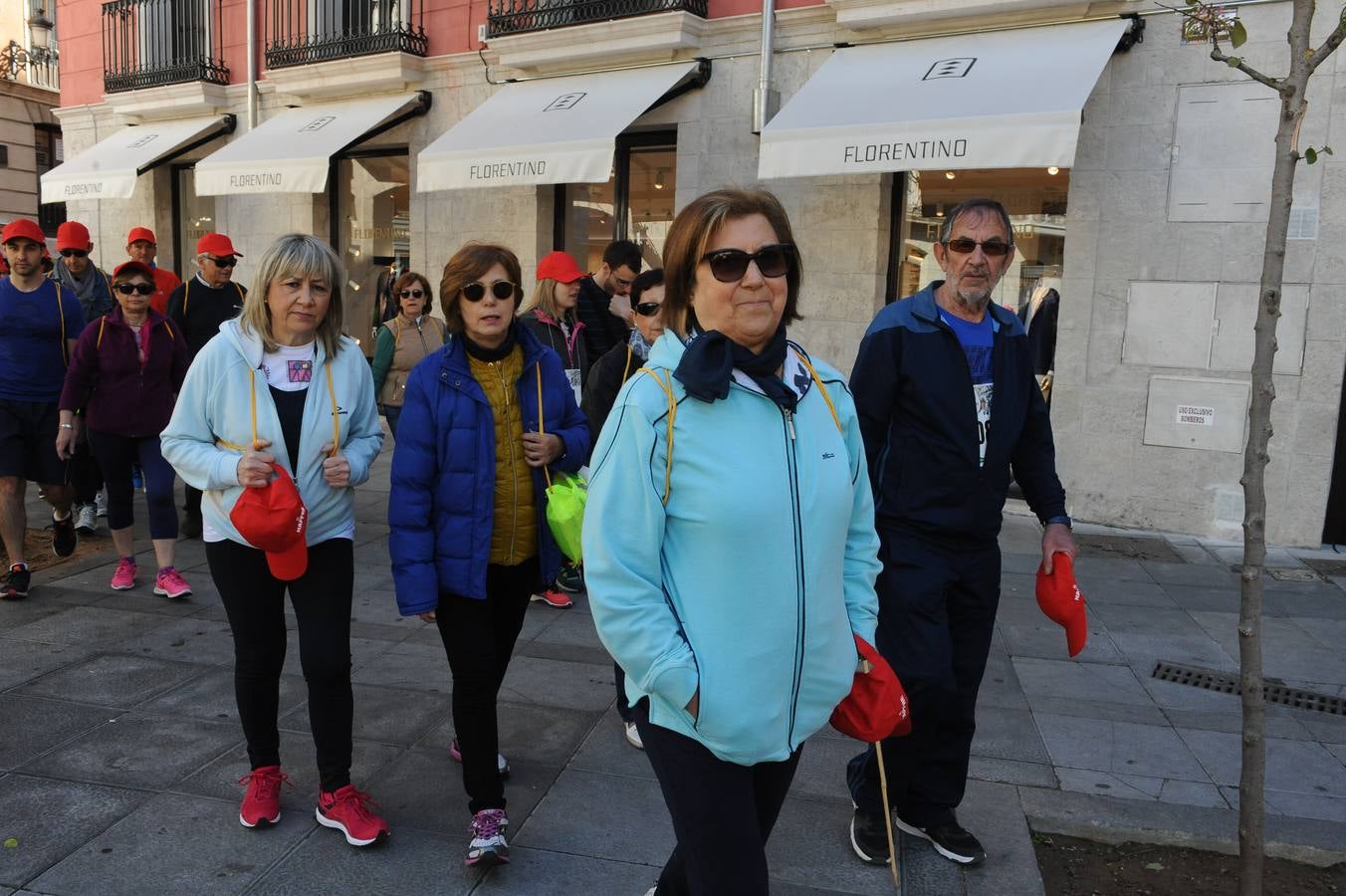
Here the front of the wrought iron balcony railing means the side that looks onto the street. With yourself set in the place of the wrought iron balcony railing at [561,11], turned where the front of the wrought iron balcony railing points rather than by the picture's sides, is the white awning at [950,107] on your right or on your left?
on your left

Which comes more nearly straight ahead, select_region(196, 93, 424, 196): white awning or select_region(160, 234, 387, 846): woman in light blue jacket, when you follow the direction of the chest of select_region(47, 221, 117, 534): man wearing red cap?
the woman in light blue jacket

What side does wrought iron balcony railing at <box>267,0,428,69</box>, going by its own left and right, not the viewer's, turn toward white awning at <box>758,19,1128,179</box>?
left

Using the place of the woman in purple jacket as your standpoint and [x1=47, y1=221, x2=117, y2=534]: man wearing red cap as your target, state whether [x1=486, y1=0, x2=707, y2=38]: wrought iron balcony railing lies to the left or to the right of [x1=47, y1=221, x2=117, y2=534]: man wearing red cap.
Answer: right

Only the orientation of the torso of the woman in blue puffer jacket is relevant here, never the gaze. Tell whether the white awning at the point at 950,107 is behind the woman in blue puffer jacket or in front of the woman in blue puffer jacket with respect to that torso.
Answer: behind

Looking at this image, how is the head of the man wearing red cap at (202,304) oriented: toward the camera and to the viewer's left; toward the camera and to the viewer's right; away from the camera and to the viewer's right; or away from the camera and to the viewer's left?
toward the camera and to the viewer's right
